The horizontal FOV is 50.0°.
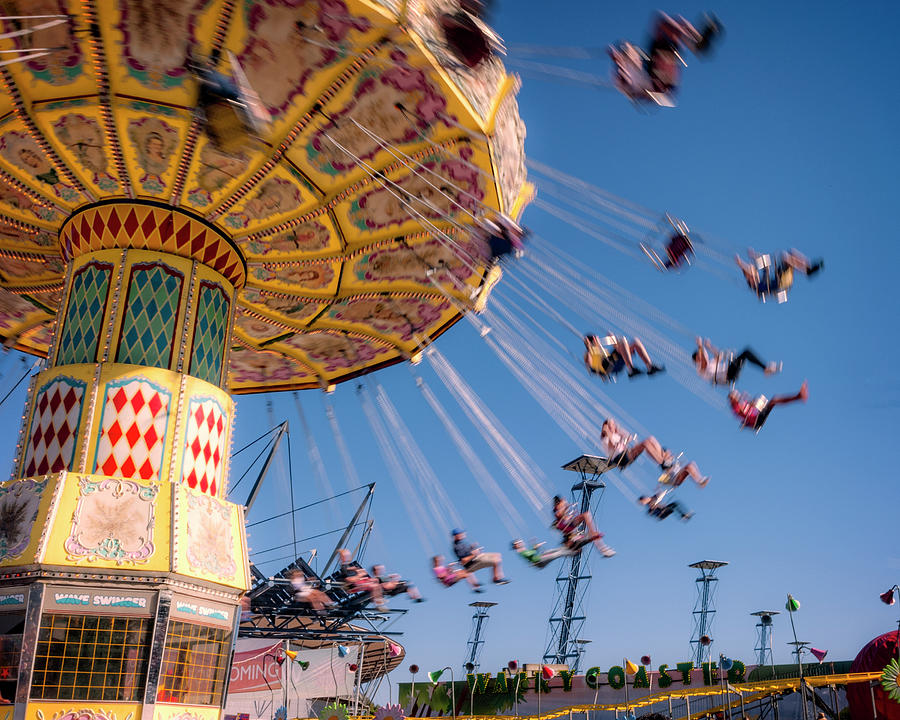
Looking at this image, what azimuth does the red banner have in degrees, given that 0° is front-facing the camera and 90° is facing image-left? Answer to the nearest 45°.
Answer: approximately 0°

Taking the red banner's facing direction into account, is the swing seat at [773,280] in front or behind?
in front
